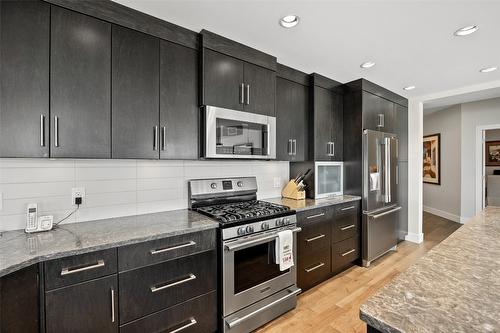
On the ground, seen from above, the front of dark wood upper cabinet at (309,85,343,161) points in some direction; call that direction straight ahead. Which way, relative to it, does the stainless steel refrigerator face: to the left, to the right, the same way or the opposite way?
the same way

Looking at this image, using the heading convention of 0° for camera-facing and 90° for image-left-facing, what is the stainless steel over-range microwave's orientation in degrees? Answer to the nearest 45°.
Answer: approximately 315°

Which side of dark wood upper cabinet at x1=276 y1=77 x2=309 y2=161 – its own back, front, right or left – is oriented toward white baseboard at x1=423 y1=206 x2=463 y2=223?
left

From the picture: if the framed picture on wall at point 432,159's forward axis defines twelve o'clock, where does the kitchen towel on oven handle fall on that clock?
The kitchen towel on oven handle is roughly at 11 o'clock from the framed picture on wall.

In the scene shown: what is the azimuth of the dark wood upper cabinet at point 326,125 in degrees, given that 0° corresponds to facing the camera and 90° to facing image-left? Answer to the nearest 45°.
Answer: approximately 315°

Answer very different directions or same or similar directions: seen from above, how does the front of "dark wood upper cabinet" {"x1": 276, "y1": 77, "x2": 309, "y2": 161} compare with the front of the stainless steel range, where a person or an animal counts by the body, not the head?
same or similar directions

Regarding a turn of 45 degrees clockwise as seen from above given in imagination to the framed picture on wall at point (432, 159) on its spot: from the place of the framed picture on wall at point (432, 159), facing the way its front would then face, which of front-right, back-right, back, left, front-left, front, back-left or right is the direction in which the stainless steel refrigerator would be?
left

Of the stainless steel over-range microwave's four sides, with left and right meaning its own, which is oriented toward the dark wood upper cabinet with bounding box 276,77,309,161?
left

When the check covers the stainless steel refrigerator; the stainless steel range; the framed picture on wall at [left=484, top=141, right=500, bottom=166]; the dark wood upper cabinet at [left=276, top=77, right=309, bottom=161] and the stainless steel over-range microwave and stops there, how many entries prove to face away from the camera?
0

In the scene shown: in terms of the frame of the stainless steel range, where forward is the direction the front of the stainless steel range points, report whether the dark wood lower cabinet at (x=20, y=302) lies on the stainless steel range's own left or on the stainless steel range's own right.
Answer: on the stainless steel range's own right

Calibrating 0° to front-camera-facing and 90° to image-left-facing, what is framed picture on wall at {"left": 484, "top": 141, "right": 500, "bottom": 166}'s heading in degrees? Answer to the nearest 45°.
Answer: approximately 0°

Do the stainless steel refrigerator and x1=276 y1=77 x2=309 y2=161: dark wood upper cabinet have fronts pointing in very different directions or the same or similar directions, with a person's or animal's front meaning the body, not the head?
same or similar directions

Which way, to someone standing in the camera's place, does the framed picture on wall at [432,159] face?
facing the viewer and to the left of the viewer

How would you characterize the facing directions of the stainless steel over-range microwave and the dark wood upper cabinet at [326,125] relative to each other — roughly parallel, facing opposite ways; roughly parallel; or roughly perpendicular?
roughly parallel

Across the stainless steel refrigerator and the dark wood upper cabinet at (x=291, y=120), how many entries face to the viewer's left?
0

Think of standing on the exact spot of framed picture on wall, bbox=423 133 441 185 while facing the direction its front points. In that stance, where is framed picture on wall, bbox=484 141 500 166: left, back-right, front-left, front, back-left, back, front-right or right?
back

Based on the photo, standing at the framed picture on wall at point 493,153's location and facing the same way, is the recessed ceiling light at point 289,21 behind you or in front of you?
in front

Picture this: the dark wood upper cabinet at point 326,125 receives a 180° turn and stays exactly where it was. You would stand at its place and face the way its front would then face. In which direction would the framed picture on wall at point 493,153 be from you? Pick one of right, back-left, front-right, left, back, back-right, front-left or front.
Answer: right
